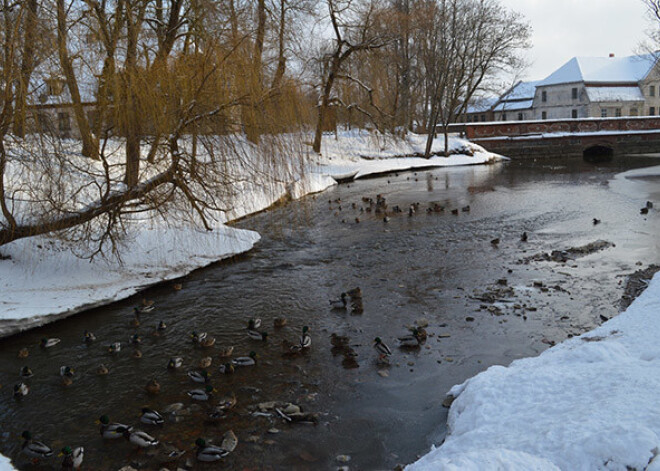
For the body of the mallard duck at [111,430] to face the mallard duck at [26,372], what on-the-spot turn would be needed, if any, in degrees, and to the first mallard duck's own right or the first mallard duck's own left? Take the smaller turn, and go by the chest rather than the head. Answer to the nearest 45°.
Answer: approximately 45° to the first mallard duck's own right

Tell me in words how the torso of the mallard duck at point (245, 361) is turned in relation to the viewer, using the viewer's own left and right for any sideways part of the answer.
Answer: facing to the right of the viewer

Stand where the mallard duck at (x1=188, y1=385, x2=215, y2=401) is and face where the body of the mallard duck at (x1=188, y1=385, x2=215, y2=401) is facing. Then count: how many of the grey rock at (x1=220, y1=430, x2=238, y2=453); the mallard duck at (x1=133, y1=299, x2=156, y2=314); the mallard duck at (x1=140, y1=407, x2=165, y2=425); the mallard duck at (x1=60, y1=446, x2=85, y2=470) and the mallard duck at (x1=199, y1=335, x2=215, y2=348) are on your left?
2

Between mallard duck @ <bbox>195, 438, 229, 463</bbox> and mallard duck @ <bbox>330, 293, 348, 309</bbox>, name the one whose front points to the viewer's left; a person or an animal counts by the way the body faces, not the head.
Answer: mallard duck @ <bbox>195, 438, 229, 463</bbox>

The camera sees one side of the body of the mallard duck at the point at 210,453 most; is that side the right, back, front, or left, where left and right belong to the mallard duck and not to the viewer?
left

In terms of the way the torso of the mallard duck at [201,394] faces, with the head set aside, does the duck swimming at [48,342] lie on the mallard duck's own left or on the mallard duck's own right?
on the mallard duck's own left

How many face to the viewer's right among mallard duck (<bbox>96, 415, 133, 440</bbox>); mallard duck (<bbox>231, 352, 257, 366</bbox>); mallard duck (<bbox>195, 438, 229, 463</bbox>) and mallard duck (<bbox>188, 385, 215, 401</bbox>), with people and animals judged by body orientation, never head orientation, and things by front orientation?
2

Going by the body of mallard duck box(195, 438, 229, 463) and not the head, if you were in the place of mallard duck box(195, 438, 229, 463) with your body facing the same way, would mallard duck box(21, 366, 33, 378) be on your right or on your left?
on your right

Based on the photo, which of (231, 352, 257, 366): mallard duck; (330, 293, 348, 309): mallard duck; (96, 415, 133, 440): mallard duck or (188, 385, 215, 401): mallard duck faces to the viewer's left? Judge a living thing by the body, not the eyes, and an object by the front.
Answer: (96, 415, 133, 440): mallard duck

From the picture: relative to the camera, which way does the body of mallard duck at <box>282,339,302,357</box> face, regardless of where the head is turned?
to the viewer's left

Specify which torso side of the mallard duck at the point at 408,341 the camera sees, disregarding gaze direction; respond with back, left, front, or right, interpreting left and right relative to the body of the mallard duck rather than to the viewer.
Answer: left
